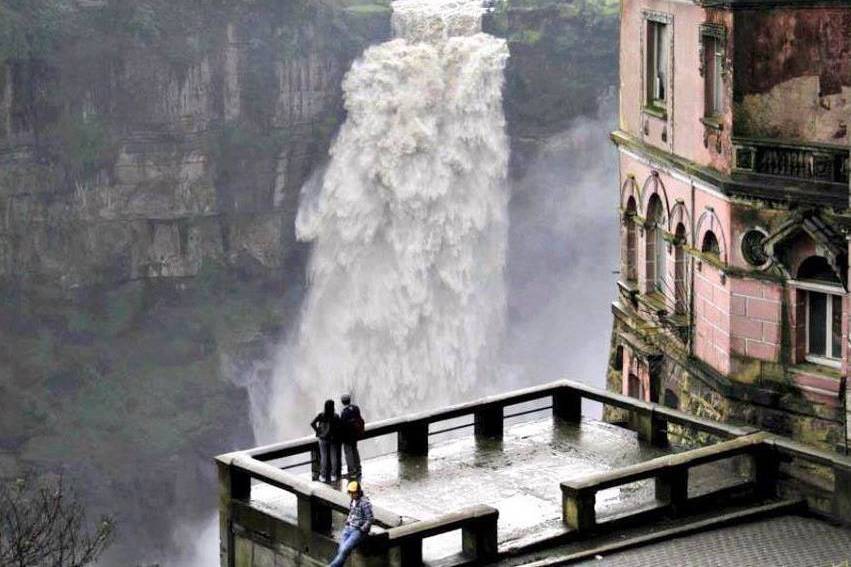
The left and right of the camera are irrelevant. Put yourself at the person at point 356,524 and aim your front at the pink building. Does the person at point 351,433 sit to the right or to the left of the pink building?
left

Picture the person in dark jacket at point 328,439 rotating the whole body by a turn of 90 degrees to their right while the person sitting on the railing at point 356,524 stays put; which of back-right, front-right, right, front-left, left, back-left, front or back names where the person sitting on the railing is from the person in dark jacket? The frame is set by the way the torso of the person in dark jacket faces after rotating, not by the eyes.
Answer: right

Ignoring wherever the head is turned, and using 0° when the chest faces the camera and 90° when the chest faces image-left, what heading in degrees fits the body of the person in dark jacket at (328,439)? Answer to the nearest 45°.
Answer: approximately 180°

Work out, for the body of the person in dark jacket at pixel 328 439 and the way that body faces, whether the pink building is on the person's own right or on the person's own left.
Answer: on the person's own right
